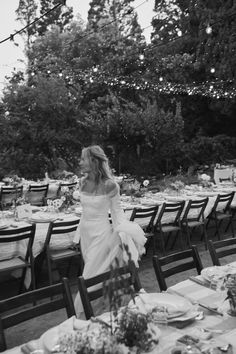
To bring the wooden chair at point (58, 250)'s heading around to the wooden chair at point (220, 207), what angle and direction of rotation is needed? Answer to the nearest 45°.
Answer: approximately 90° to its right

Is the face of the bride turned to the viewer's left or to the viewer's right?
to the viewer's left

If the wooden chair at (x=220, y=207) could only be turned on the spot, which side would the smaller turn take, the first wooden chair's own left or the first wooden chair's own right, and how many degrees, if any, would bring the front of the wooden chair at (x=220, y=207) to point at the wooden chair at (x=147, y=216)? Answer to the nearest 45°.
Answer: approximately 90° to the first wooden chair's own left

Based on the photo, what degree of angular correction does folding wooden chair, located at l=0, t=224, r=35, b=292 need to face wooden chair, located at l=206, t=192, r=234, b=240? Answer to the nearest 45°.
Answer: approximately 90° to its right

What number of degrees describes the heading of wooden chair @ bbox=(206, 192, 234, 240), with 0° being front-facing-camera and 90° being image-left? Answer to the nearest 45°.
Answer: approximately 135°

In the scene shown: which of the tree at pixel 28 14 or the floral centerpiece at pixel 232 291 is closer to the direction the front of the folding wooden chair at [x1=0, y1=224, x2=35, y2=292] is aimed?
the tree

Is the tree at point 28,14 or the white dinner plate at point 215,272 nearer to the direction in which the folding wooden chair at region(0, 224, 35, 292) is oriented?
the tree

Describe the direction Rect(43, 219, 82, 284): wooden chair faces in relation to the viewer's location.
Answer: facing away from the viewer and to the left of the viewer

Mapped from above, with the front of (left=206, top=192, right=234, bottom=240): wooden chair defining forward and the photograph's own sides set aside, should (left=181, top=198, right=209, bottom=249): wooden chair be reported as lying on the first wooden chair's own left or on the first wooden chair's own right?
on the first wooden chair's own left

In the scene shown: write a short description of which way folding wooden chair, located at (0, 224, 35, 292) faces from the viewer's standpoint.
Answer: facing away from the viewer and to the left of the viewer

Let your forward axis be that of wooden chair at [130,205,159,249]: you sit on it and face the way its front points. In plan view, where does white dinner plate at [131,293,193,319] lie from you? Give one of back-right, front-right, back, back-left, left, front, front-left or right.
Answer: back-left
